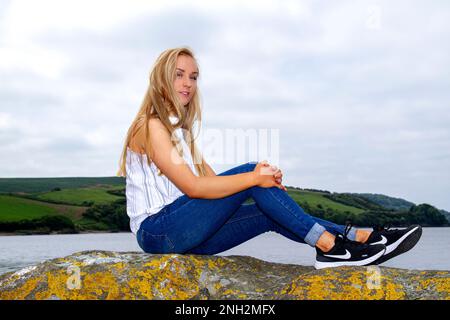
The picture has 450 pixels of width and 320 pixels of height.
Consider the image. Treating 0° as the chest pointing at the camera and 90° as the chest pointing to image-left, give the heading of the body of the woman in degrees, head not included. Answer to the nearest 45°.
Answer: approximately 270°

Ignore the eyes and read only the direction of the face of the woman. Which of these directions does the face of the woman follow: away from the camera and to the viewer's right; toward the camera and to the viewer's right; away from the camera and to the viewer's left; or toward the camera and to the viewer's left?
toward the camera and to the viewer's right
